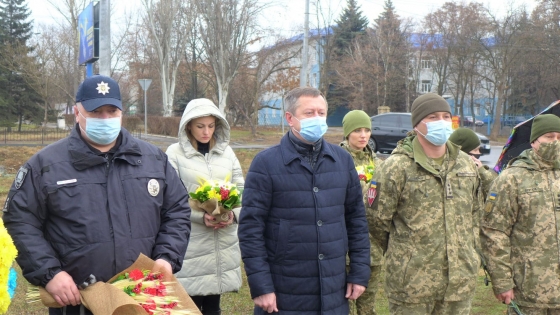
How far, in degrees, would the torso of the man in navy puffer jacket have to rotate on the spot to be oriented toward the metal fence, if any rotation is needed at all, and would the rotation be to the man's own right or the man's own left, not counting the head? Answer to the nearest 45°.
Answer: approximately 180°

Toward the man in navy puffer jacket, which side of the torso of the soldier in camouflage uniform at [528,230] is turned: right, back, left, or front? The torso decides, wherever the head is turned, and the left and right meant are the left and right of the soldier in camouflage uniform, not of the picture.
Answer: right

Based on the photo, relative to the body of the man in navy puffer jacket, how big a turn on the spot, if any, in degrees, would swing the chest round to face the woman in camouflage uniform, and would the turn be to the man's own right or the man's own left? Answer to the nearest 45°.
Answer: approximately 135° to the man's own left

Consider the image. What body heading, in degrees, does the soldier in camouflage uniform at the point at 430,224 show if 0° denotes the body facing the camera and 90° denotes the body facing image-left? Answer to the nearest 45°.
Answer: approximately 315°

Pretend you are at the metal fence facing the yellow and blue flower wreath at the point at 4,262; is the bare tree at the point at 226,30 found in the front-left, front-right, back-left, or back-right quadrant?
back-left

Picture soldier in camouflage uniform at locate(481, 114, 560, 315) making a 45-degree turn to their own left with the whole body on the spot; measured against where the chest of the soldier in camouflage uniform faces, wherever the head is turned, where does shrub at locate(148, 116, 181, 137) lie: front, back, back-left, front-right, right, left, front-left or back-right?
back-left
